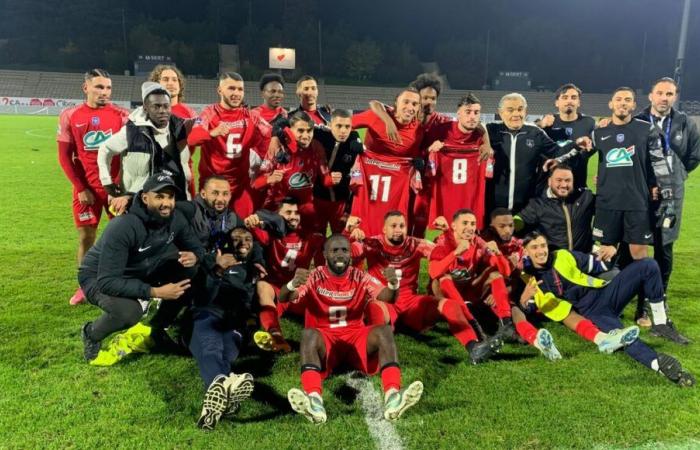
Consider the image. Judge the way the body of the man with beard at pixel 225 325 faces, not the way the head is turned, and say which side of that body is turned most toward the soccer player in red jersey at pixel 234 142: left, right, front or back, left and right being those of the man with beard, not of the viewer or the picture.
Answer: back

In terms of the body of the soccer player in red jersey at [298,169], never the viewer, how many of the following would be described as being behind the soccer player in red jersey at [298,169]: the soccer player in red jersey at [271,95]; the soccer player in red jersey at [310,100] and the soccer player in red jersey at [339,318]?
2

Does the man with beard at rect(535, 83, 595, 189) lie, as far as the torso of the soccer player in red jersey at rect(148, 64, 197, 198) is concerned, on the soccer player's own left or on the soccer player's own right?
on the soccer player's own left

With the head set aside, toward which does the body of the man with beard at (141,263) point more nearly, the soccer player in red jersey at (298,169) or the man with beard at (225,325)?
the man with beard

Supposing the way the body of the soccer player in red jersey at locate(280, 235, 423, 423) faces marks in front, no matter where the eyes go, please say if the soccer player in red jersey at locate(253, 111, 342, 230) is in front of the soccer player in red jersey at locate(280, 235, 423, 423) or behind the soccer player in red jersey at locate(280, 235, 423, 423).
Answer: behind

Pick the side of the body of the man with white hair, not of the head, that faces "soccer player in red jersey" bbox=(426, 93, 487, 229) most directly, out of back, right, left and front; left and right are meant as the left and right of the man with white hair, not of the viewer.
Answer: right

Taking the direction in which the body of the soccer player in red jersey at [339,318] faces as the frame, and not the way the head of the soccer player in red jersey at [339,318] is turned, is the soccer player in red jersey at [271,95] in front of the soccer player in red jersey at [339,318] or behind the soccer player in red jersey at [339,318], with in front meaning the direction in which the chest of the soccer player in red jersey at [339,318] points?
behind
